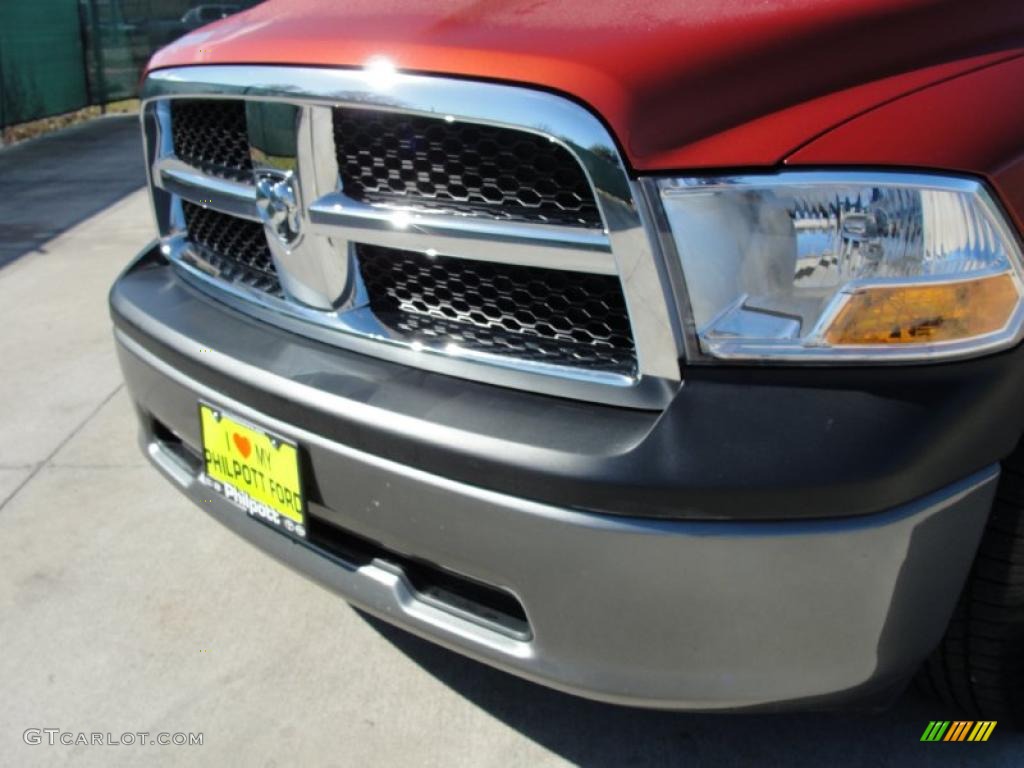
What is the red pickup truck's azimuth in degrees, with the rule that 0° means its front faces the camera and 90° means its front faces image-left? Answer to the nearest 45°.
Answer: approximately 45°

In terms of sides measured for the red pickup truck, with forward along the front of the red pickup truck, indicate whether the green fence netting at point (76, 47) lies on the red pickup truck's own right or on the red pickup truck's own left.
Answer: on the red pickup truck's own right
